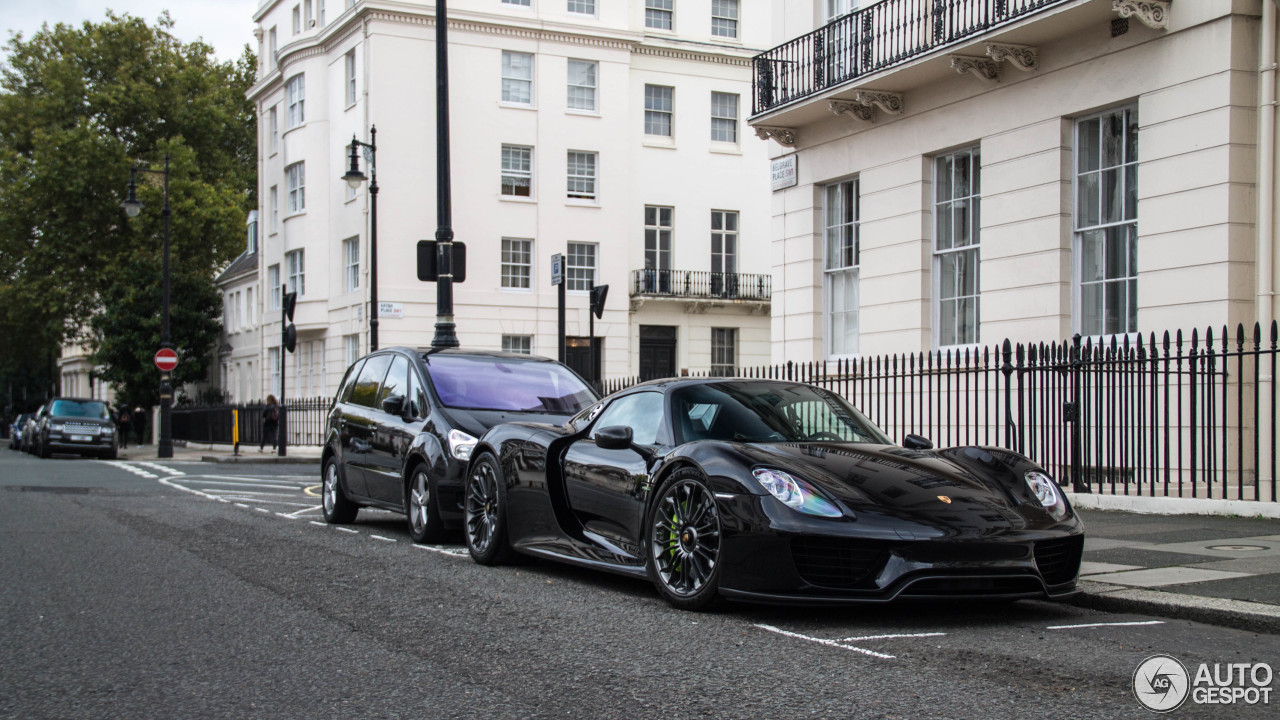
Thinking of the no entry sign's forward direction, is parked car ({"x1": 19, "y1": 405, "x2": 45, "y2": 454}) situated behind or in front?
behind

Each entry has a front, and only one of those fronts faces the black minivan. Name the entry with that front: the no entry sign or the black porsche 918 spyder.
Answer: the no entry sign

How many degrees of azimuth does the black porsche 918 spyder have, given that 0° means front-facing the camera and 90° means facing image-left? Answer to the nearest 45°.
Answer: approximately 315°

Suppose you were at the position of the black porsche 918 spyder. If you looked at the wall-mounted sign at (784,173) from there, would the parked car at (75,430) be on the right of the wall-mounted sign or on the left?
left

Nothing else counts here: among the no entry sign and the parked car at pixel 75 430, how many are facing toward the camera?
2

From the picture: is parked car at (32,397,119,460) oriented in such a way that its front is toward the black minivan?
yes

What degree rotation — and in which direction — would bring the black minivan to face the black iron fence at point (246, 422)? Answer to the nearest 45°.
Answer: approximately 135° to its left

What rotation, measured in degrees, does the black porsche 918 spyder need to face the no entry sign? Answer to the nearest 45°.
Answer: approximately 180°

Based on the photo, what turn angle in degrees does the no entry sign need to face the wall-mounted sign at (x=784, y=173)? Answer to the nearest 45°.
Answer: approximately 45° to its left

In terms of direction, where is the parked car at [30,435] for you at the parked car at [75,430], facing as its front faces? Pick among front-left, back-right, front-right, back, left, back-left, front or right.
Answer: back
